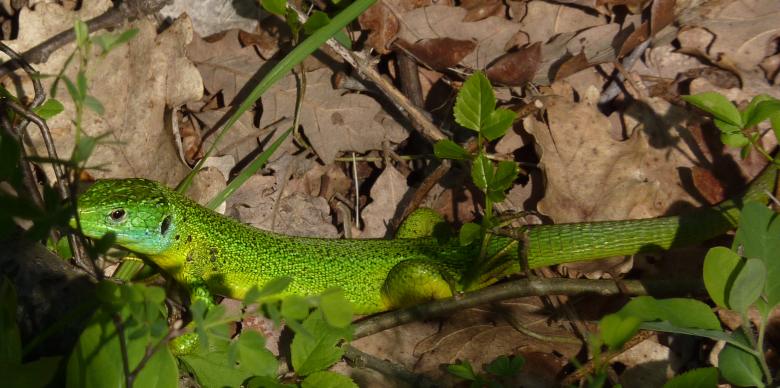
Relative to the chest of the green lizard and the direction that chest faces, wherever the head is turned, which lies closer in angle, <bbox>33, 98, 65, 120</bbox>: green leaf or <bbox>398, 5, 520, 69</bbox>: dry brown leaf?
the green leaf

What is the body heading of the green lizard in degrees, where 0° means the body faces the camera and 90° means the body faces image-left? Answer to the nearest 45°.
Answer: approximately 90°

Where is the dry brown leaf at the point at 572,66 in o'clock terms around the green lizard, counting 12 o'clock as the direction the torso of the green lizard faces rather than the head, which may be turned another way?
The dry brown leaf is roughly at 5 o'clock from the green lizard.

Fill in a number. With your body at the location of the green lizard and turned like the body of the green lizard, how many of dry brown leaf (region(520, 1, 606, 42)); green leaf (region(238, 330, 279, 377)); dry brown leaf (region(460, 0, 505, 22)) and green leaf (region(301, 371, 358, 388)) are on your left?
2

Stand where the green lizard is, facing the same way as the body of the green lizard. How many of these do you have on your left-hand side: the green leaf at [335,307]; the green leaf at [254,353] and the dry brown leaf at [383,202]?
2

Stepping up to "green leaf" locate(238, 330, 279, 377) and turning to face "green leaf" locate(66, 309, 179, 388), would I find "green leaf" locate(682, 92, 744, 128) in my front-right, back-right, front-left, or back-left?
back-right

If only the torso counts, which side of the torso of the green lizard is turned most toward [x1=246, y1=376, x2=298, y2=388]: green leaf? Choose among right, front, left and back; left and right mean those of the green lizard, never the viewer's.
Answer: left

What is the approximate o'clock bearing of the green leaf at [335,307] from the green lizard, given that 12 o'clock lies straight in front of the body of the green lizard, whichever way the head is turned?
The green leaf is roughly at 9 o'clock from the green lizard.

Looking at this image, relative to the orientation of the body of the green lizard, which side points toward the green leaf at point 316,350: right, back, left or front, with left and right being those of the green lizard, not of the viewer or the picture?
left

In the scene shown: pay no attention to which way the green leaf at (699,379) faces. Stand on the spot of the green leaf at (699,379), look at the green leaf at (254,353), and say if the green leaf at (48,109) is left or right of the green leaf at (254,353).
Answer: right

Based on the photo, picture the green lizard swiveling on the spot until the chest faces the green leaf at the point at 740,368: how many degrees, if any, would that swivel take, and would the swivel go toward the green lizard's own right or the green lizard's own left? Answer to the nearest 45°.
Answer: approximately 135° to the green lizard's own left
